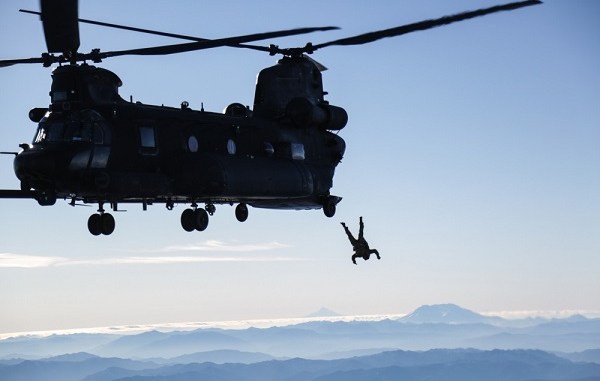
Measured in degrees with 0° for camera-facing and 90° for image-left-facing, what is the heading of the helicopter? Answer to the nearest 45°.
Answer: approximately 45°

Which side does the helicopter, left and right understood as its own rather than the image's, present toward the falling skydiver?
back
